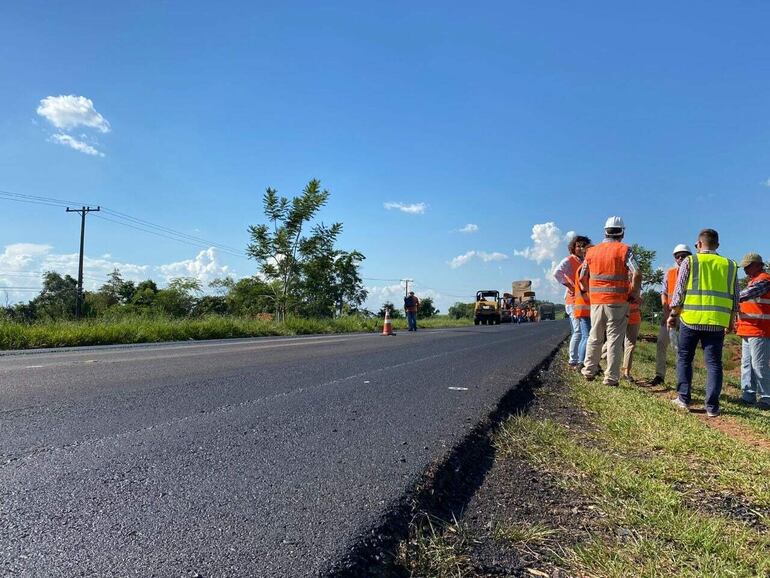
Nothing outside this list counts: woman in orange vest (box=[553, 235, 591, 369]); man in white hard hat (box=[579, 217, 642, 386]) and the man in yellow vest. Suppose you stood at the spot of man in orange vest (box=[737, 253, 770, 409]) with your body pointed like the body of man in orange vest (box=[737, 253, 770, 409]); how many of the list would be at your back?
0

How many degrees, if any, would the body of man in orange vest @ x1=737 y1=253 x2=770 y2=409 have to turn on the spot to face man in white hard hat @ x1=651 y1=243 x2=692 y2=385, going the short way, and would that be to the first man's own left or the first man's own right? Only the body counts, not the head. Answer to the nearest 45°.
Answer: approximately 45° to the first man's own right

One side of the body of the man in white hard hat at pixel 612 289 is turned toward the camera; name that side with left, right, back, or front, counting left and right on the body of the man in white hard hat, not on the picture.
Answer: back

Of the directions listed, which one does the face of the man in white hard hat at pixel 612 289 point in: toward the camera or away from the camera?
away from the camera

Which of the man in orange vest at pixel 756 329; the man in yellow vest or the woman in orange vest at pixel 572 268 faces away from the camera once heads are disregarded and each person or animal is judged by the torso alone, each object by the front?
the man in yellow vest

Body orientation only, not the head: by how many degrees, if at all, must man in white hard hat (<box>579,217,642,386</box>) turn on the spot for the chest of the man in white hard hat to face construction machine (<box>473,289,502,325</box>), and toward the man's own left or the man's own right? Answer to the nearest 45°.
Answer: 0° — they already face it

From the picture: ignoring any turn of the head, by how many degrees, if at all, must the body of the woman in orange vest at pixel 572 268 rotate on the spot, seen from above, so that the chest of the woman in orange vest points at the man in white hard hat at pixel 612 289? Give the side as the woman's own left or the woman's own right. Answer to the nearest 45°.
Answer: approximately 45° to the woman's own right

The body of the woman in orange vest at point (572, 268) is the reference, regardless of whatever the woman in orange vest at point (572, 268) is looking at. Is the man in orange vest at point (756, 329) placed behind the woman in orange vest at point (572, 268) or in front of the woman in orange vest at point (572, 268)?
in front

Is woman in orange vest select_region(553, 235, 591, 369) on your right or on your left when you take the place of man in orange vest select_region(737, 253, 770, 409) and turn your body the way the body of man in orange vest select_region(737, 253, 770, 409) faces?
on your right

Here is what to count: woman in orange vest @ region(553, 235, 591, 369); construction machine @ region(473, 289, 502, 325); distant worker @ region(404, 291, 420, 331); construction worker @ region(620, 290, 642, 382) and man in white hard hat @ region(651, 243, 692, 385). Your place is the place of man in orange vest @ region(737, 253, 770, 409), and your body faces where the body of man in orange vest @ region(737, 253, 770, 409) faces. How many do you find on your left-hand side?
0

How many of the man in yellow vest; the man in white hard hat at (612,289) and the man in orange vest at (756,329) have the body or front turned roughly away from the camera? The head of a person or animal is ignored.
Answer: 2

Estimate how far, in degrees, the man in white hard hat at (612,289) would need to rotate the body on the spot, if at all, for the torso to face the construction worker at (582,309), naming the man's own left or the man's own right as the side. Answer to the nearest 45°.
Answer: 0° — they already face them

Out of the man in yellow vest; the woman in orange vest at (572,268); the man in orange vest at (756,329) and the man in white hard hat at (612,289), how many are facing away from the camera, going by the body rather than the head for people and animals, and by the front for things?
2

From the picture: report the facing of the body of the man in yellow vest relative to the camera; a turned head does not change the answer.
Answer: away from the camera

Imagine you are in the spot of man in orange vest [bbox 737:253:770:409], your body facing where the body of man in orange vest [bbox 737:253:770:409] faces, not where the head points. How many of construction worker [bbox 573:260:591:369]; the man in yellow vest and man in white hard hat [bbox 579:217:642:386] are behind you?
0

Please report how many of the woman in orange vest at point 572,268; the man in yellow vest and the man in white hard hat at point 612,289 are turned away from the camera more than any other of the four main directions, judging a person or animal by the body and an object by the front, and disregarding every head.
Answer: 2

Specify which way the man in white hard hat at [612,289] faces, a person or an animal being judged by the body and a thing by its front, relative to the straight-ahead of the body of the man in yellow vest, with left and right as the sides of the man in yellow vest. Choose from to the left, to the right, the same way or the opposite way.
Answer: the same way
